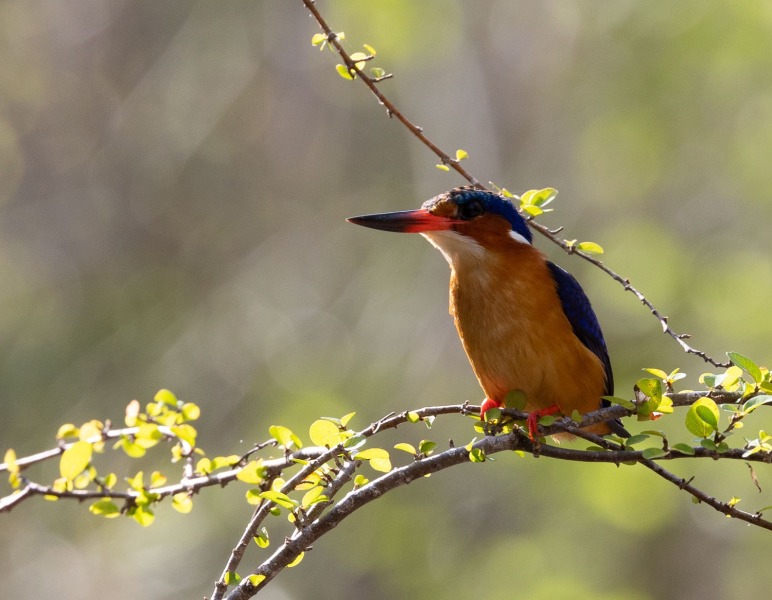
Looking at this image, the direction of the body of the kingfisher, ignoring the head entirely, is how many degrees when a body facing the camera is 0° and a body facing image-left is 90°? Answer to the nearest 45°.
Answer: approximately 45°
